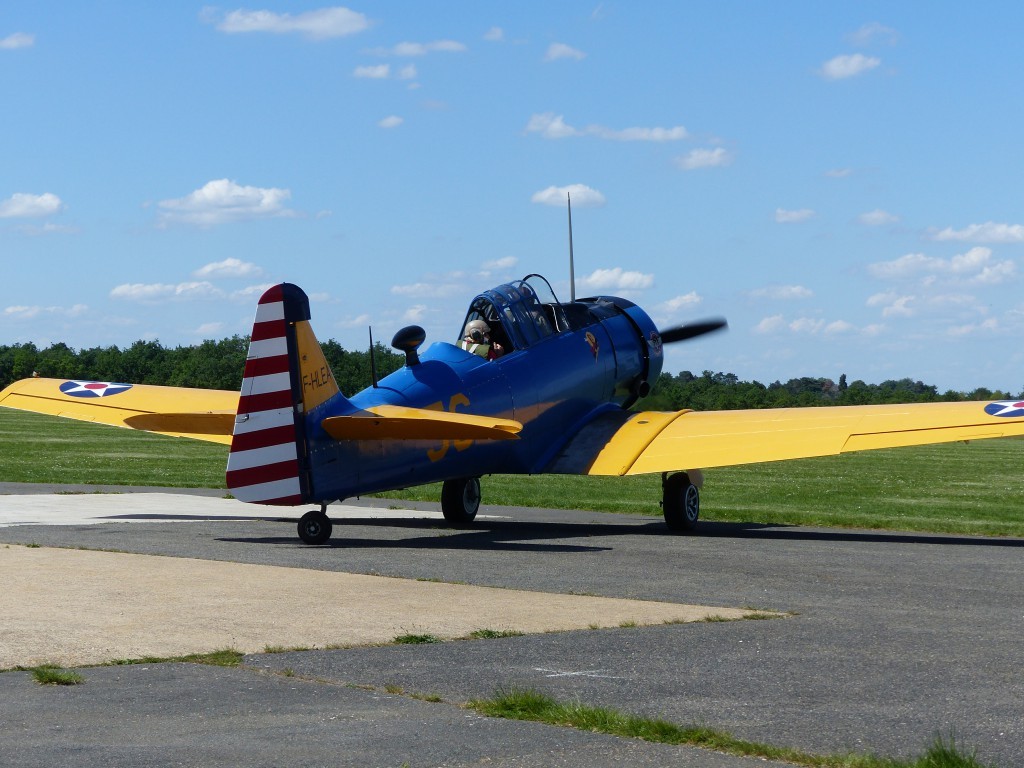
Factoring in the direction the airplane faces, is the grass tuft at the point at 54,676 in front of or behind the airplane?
behind

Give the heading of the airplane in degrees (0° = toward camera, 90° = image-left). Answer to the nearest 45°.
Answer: approximately 225°

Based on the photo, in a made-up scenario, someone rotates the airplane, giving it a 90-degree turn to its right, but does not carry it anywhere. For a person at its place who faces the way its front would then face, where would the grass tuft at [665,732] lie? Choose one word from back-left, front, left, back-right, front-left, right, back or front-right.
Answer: front-right

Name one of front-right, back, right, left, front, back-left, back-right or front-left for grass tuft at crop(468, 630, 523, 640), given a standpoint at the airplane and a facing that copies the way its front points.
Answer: back-right

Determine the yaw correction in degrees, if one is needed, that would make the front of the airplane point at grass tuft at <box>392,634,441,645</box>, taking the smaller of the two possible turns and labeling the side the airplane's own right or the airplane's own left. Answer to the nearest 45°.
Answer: approximately 135° to the airplane's own right

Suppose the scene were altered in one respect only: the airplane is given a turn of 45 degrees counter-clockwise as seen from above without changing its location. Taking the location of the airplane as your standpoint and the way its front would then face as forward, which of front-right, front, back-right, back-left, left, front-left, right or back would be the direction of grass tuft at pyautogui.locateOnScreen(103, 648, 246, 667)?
back
